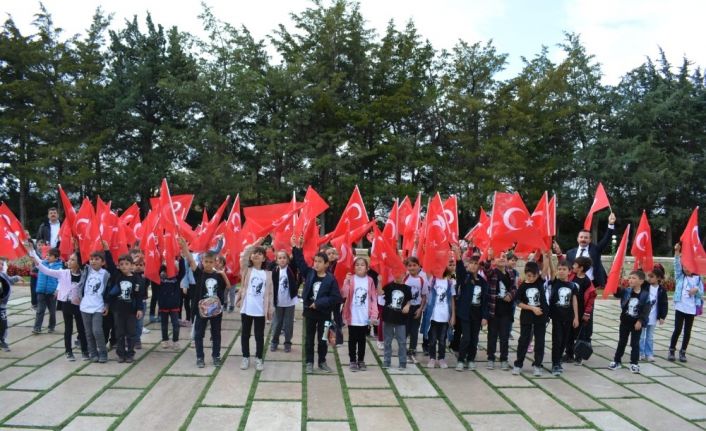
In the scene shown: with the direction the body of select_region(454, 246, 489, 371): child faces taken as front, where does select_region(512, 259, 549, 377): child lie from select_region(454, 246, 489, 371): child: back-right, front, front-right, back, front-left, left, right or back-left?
left

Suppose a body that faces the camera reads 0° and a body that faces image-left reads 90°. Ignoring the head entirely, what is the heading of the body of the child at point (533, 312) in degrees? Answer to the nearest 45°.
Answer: approximately 0°

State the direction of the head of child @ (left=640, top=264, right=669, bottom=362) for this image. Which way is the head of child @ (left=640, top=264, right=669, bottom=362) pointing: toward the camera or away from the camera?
toward the camera

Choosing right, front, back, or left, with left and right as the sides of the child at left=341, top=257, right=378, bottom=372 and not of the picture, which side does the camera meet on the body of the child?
front

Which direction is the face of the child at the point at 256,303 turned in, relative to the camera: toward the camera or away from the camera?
toward the camera

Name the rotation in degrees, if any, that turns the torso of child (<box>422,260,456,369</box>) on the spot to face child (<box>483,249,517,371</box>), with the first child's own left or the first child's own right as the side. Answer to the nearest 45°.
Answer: approximately 90° to the first child's own left

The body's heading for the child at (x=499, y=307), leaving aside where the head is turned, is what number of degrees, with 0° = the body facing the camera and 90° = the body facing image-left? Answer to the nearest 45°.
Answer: approximately 0°

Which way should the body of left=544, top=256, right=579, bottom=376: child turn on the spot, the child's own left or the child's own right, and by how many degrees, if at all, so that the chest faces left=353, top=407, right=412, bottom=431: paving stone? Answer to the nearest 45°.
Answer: approximately 45° to the child's own right

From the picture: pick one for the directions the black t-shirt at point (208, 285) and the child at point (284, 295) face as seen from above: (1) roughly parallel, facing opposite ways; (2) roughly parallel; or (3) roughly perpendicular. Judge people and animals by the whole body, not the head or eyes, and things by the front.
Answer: roughly parallel

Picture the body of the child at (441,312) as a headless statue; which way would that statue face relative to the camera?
toward the camera

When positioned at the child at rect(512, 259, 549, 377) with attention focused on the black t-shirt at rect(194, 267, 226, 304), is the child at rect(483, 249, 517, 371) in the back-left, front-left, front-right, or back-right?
front-right

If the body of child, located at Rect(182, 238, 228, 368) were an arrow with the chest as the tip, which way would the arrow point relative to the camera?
toward the camera

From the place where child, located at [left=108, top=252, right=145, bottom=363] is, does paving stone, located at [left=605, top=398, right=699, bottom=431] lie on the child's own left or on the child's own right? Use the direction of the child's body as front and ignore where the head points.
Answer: on the child's own left

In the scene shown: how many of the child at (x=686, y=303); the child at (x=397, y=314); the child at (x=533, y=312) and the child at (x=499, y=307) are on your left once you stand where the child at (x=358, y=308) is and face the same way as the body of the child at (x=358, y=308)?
4
